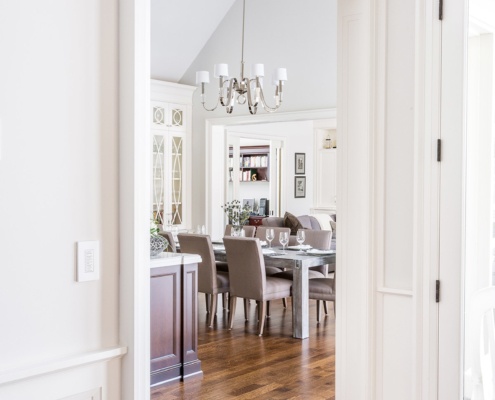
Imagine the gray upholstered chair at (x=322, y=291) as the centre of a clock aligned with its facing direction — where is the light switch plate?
The light switch plate is roughly at 11 o'clock from the gray upholstered chair.

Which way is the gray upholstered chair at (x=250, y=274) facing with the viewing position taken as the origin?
facing away from the viewer and to the right of the viewer

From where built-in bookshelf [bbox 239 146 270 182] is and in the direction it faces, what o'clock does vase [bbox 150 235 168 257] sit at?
The vase is roughly at 12 o'clock from the built-in bookshelf.

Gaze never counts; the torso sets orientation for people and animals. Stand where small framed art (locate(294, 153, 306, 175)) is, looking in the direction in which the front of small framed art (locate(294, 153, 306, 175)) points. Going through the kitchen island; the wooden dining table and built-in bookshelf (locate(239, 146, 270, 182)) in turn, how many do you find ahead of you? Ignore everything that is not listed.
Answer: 2

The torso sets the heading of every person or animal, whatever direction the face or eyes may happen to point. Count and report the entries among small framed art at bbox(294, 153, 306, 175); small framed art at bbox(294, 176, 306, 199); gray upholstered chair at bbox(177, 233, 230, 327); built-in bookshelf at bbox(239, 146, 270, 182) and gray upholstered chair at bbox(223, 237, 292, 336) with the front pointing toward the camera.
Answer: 3

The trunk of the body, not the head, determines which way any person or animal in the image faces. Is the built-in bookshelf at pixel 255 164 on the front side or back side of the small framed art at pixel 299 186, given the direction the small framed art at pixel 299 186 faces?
on the back side

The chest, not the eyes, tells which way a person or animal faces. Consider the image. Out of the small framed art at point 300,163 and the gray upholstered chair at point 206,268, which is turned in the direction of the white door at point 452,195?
the small framed art

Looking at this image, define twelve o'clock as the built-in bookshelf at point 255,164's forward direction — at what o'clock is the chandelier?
The chandelier is roughly at 12 o'clock from the built-in bookshelf.

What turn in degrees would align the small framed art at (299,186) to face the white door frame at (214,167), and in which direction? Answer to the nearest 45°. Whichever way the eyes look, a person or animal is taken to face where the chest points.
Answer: approximately 45° to its right

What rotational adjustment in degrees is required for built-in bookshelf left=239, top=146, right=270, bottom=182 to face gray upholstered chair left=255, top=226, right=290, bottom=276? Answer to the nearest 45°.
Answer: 0° — it already faces it
